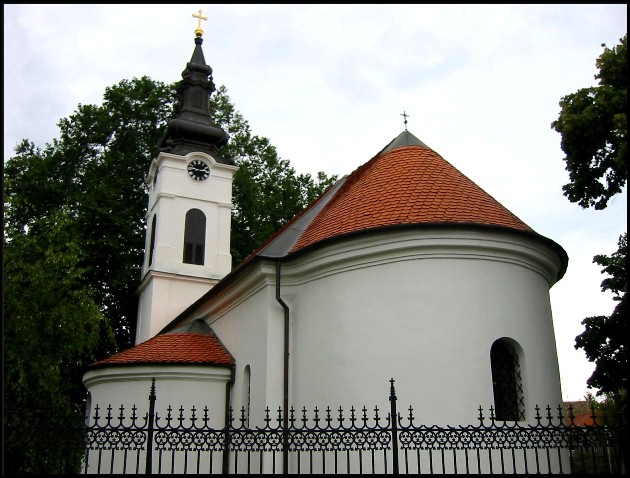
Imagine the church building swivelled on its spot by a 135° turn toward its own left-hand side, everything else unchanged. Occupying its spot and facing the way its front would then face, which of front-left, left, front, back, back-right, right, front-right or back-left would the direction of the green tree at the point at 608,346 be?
left

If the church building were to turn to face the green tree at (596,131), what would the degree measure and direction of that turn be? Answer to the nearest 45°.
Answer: approximately 180°

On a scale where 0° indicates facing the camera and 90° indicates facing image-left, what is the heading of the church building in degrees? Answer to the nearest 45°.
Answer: approximately 135°
